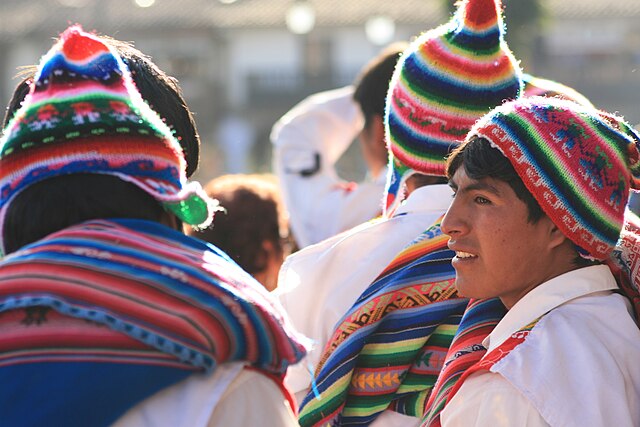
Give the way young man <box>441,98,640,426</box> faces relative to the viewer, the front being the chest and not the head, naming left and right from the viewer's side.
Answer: facing to the left of the viewer

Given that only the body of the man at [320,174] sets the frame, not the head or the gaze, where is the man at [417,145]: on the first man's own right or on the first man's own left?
on the first man's own right

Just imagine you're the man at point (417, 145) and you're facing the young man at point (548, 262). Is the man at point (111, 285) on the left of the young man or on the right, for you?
right

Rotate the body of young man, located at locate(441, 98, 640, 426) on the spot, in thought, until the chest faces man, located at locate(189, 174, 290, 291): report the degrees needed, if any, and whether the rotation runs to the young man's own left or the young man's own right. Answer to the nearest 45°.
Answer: approximately 45° to the young man's own right

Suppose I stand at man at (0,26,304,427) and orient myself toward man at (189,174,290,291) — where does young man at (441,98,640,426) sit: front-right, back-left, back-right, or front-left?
front-right

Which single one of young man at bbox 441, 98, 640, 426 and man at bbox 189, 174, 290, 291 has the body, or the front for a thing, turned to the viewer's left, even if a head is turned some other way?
the young man

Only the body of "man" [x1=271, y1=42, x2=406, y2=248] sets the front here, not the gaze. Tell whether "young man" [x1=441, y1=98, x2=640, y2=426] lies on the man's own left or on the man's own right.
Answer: on the man's own right

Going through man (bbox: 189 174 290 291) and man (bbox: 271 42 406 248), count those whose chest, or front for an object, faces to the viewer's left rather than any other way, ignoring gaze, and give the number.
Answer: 0

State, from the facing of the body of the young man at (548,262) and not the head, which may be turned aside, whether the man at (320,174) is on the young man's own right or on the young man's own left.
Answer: on the young man's own right

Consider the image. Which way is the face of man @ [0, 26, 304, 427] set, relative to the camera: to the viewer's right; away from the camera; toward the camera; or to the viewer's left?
away from the camera
